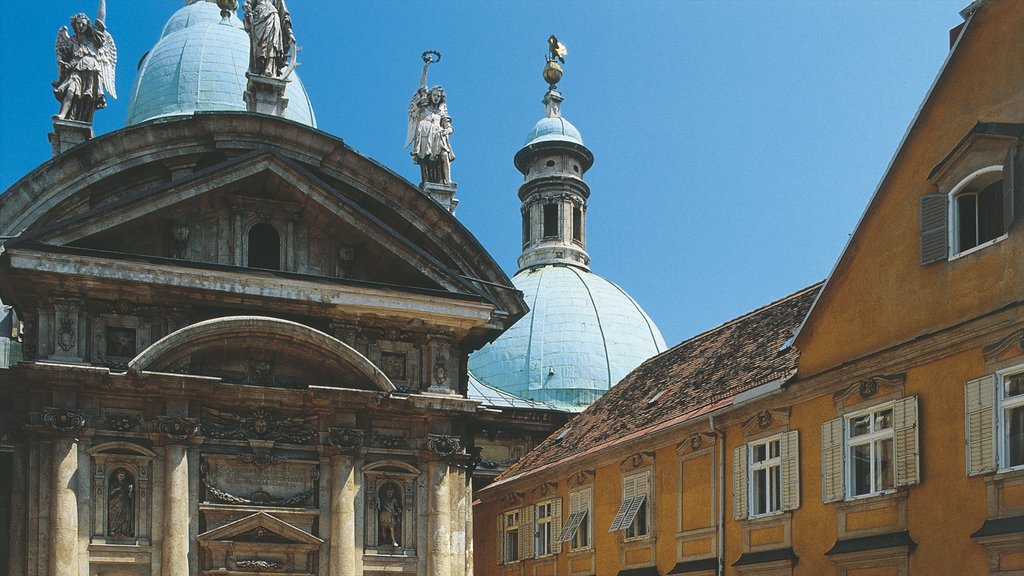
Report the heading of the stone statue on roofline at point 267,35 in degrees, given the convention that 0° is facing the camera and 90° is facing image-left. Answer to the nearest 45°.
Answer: approximately 0°

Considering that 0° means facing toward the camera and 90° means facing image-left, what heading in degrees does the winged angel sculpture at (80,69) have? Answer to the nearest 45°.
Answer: approximately 0°
